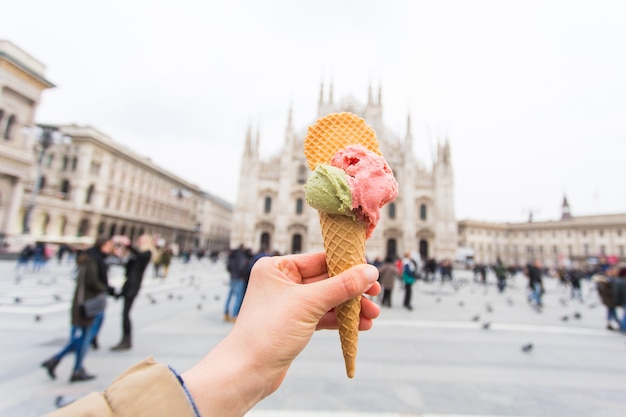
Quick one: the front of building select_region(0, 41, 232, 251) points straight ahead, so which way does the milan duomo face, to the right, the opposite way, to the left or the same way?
to the right

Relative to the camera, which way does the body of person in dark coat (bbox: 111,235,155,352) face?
to the viewer's left

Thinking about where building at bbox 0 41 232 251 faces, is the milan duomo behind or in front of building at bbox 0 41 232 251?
in front

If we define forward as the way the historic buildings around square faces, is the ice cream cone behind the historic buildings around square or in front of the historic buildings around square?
in front

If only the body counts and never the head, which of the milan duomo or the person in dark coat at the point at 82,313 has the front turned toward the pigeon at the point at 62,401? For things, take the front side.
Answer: the milan duomo

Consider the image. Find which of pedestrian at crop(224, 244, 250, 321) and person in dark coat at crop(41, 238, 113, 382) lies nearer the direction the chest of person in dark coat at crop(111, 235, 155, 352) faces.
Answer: the person in dark coat
